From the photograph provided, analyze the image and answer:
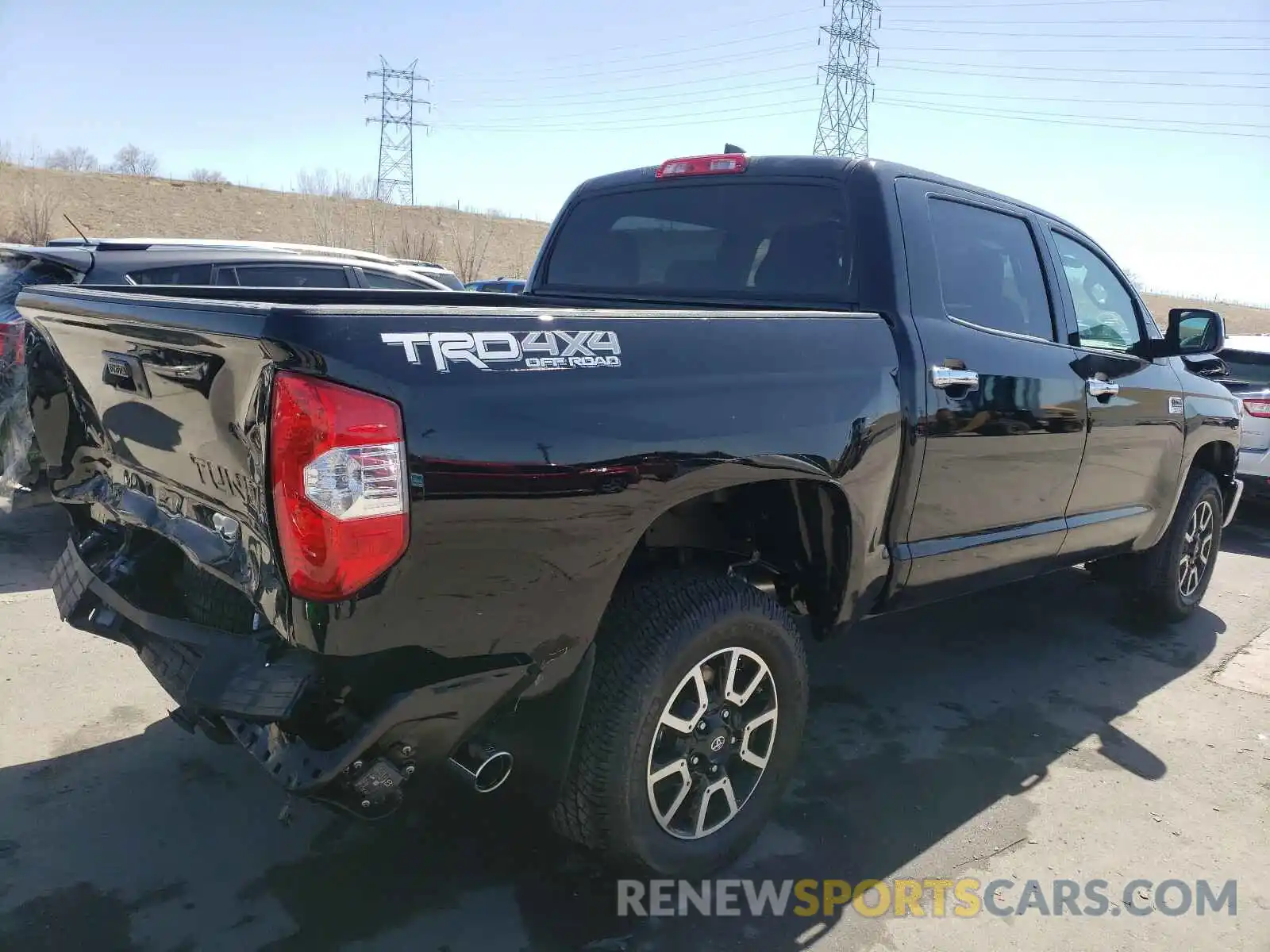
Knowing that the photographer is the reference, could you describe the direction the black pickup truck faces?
facing away from the viewer and to the right of the viewer

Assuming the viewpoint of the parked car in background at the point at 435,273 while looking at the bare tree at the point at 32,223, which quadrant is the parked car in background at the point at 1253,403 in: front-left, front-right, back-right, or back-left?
back-right

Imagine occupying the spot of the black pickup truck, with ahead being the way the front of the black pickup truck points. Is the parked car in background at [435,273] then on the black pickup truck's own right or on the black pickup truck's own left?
on the black pickup truck's own left

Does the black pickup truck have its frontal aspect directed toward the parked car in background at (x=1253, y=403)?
yes

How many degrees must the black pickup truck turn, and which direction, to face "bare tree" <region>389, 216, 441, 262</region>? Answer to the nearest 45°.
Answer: approximately 45° to its left

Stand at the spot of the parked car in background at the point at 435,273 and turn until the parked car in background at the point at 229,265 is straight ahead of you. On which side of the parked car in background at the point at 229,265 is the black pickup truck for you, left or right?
left

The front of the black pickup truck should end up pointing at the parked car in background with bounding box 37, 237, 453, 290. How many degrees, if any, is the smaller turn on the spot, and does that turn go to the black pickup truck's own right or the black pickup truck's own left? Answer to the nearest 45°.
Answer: approximately 90° to the black pickup truck's own left
